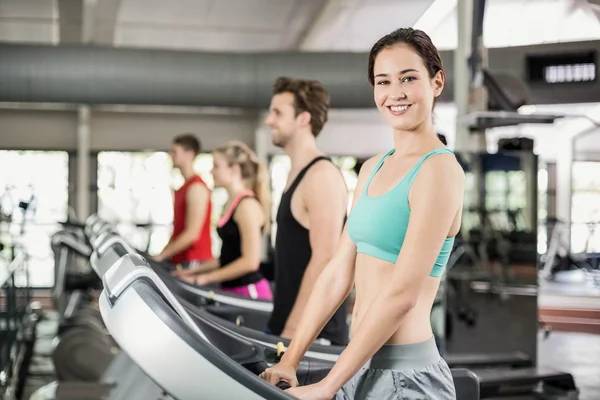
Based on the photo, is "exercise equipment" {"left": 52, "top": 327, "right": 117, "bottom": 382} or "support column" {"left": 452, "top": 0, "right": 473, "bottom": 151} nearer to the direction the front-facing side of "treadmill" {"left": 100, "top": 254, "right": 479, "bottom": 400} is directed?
the exercise equipment

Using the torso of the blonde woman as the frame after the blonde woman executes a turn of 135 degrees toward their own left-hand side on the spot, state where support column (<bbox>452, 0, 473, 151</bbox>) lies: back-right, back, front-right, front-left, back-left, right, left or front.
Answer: left

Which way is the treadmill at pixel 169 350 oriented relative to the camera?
to the viewer's left

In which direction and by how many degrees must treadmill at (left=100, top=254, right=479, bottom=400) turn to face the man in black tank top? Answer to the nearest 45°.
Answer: approximately 90° to its right

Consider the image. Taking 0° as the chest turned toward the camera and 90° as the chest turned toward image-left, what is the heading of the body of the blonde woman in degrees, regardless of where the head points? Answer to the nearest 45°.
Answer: approximately 90°

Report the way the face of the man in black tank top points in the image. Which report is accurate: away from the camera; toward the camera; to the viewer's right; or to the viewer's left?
to the viewer's left

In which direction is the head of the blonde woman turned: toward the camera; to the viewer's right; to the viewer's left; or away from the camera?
to the viewer's left

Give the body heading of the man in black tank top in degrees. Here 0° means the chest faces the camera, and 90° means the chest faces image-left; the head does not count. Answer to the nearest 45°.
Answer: approximately 90°

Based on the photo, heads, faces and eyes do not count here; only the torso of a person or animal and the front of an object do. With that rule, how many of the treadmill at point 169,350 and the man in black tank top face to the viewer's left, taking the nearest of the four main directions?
2

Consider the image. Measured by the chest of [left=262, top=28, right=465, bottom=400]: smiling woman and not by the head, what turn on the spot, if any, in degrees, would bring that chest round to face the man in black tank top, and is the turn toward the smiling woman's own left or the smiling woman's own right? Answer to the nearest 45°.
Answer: approximately 135° to the smiling woman's own right

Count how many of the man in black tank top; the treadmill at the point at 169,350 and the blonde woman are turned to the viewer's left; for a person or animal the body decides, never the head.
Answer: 3
